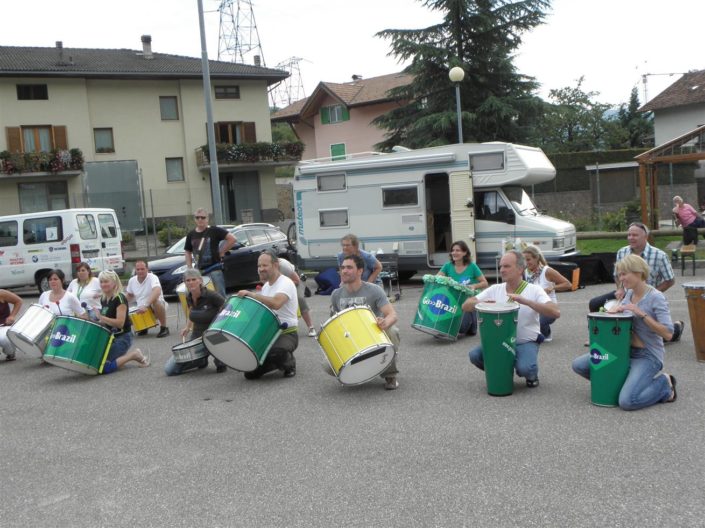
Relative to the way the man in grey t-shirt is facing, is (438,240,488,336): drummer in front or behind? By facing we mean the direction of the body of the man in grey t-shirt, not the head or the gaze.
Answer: behind

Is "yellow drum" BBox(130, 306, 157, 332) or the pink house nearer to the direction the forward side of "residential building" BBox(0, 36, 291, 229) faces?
the yellow drum

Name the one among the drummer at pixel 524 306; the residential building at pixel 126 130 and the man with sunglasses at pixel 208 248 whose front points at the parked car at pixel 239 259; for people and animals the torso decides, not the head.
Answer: the residential building

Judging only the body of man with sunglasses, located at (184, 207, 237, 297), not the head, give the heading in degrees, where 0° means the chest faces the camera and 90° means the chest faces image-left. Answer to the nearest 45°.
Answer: approximately 0°

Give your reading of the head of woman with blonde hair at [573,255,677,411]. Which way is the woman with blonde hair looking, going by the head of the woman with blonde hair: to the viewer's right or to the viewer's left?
to the viewer's left

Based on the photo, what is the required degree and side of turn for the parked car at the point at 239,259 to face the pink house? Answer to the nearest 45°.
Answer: approximately 135° to its right

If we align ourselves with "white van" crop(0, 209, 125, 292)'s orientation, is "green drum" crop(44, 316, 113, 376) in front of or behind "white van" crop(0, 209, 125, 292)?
behind
